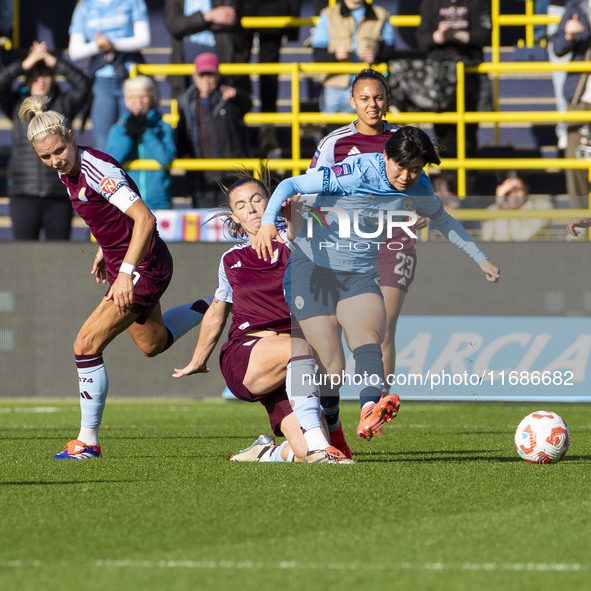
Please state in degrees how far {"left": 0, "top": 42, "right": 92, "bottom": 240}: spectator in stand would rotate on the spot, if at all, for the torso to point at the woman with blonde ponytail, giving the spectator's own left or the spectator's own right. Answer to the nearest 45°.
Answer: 0° — they already face them

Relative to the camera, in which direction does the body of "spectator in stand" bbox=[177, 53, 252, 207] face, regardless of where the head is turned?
toward the camera

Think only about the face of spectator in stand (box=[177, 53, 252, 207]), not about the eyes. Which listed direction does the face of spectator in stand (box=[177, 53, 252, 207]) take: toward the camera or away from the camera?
toward the camera

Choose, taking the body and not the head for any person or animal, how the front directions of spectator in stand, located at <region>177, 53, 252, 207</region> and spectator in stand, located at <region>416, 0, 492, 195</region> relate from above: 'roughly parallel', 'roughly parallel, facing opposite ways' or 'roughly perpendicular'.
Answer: roughly parallel

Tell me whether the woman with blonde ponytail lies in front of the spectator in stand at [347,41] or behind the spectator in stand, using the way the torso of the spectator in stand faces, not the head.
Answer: in front

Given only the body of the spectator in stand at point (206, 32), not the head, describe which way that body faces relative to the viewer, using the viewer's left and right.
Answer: facing the viewer

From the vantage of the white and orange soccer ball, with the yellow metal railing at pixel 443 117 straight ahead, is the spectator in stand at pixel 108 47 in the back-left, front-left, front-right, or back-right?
front-left

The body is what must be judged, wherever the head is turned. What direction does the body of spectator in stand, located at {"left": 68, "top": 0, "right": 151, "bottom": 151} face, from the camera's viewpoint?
toward the camera

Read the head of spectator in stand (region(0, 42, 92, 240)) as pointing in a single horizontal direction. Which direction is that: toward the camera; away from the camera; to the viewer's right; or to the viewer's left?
toward the camera

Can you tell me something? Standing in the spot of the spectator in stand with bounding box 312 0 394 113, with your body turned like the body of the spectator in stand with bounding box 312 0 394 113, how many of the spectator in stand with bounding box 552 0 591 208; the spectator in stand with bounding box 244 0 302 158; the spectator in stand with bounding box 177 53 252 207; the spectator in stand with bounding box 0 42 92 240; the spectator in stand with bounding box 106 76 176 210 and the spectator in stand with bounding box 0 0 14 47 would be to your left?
1

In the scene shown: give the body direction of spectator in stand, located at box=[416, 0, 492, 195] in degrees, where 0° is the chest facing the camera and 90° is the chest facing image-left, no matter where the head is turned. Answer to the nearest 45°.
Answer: approximately 0°

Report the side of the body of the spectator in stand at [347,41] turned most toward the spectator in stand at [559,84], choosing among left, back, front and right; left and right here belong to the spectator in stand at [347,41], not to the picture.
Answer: left

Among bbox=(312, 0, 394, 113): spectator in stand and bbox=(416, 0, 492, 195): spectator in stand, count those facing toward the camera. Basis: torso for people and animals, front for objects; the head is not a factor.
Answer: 2

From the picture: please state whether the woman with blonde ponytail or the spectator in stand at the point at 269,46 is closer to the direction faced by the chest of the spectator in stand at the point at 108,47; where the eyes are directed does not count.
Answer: the woman with blonde ponytail

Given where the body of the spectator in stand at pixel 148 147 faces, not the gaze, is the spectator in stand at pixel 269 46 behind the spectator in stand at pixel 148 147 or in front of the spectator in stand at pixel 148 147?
behind

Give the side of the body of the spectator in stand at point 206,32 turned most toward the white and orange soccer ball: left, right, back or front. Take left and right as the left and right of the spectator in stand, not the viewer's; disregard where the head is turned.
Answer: front

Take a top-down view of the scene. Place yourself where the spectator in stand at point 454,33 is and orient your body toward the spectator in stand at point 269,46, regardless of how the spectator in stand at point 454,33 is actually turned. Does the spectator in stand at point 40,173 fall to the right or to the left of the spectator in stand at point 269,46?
left

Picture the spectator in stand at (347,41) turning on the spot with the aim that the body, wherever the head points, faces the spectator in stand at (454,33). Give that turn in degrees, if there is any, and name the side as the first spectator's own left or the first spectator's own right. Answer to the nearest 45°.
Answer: approximately 90° to the first spectator's own left
